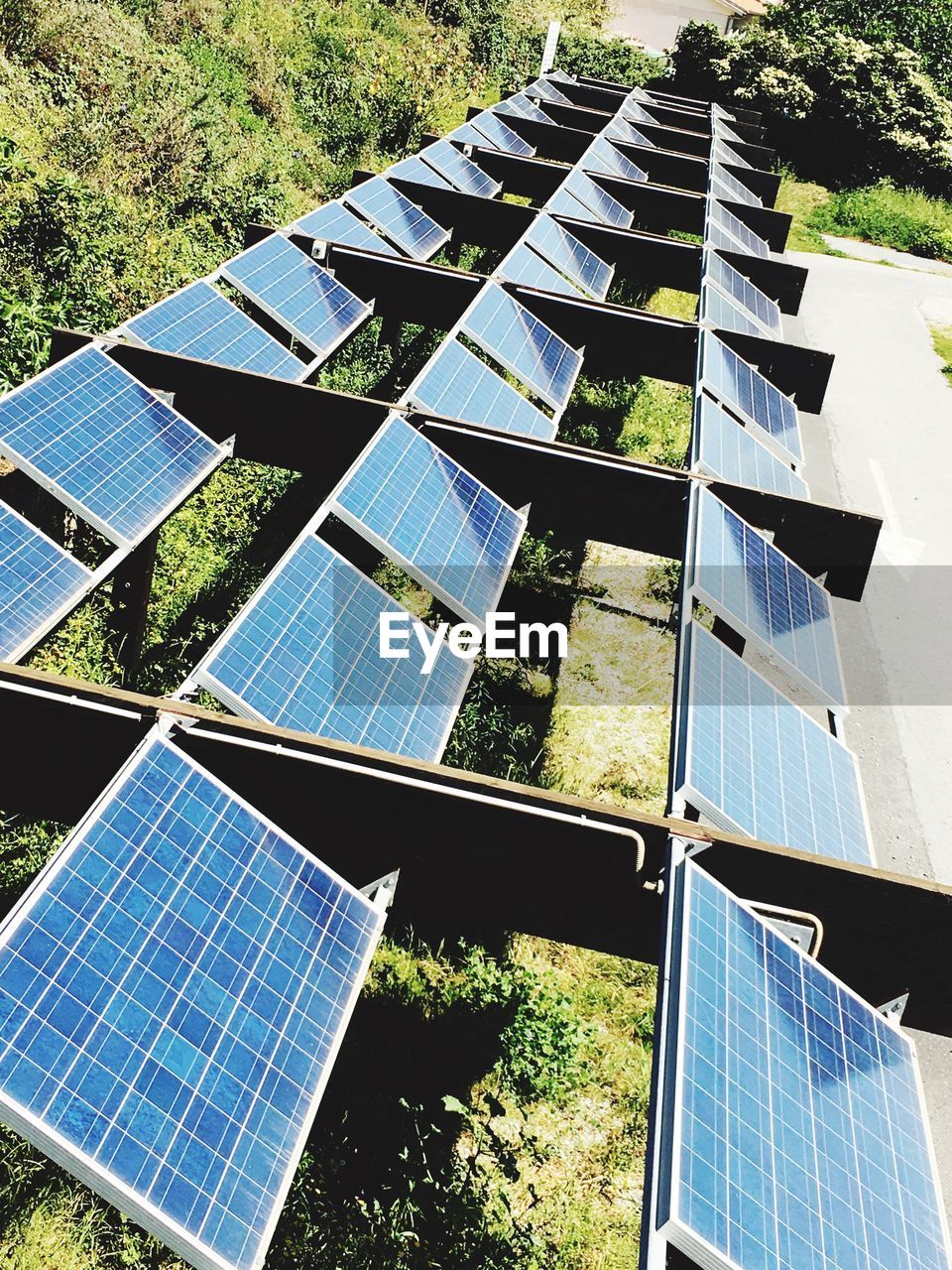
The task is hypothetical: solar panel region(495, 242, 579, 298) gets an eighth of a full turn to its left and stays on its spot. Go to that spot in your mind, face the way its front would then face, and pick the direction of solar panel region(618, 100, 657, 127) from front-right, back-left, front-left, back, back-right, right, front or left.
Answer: left

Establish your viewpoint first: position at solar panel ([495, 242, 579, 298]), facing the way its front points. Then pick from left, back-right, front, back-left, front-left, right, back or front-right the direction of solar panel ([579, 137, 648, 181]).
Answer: back-left

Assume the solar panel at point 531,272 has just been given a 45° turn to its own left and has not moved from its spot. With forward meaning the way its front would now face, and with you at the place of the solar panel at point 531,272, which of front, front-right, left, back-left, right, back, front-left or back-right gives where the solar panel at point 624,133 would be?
left

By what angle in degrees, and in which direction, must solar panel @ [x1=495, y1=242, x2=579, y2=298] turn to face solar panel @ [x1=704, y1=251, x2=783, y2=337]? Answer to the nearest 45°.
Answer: approximately 90° to its left

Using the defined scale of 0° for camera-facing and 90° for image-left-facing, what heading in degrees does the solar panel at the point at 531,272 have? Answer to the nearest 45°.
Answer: approximately 315°

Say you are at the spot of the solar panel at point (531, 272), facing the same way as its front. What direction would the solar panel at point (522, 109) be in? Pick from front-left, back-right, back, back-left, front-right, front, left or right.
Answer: back-left

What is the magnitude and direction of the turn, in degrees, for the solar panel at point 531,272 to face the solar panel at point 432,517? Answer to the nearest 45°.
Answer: approximately 45° to its right

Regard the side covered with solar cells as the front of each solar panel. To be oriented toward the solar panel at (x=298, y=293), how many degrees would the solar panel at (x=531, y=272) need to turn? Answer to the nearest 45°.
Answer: approximately 90° to its right

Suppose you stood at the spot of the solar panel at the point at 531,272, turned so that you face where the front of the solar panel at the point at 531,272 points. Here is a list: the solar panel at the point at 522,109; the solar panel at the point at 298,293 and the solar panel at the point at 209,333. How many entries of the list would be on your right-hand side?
2

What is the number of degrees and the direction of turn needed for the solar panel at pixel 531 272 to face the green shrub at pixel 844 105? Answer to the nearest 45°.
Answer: approximately 135° to its left

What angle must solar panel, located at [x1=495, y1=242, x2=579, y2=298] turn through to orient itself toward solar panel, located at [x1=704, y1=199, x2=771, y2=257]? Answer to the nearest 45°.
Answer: approximately 90° to its left

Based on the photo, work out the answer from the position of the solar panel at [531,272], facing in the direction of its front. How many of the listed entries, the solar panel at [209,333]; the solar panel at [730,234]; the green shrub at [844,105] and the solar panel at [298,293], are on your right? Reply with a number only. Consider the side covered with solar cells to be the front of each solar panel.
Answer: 2
